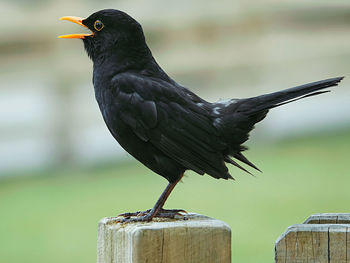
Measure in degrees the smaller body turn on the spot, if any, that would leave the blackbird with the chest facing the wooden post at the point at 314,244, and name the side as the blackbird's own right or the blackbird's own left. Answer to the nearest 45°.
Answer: approximately 135° to the blackbird's own left

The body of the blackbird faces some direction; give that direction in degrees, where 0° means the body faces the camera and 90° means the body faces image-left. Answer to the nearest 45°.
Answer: approximately 90°
